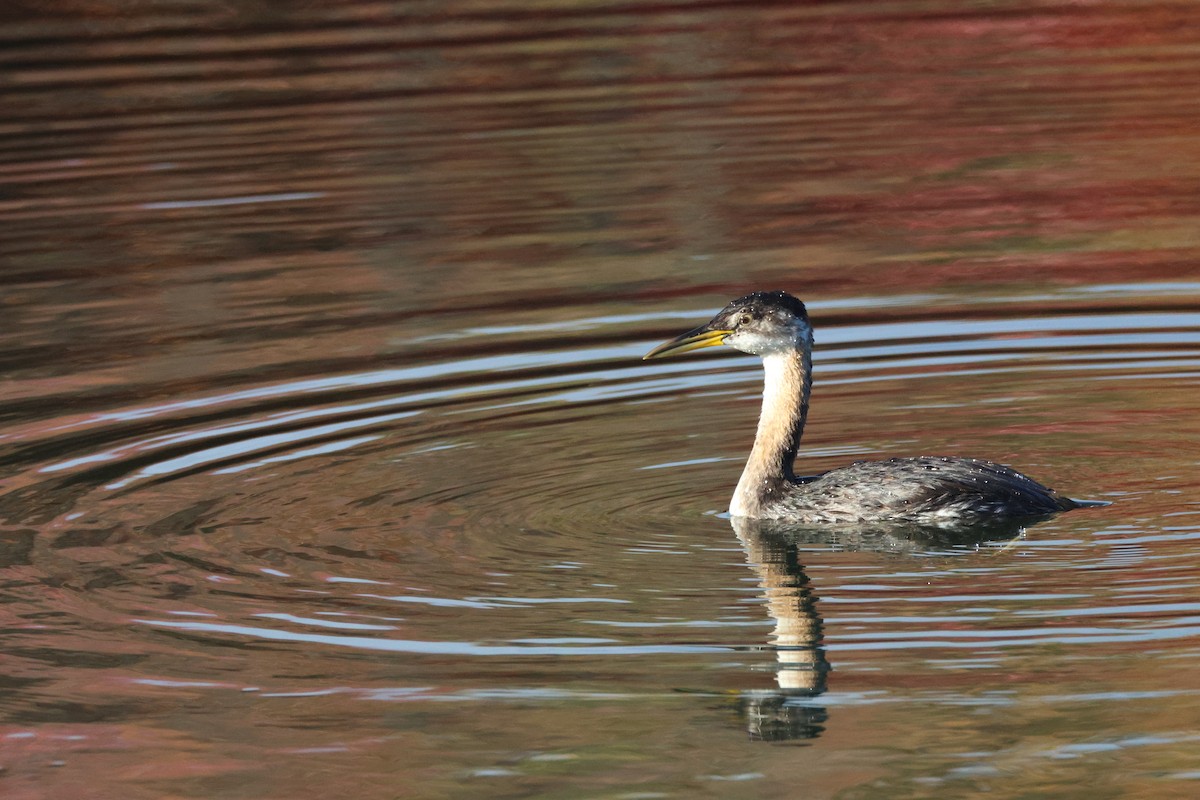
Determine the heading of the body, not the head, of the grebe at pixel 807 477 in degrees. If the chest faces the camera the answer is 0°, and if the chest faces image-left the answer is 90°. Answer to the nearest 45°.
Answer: approximately 90°
